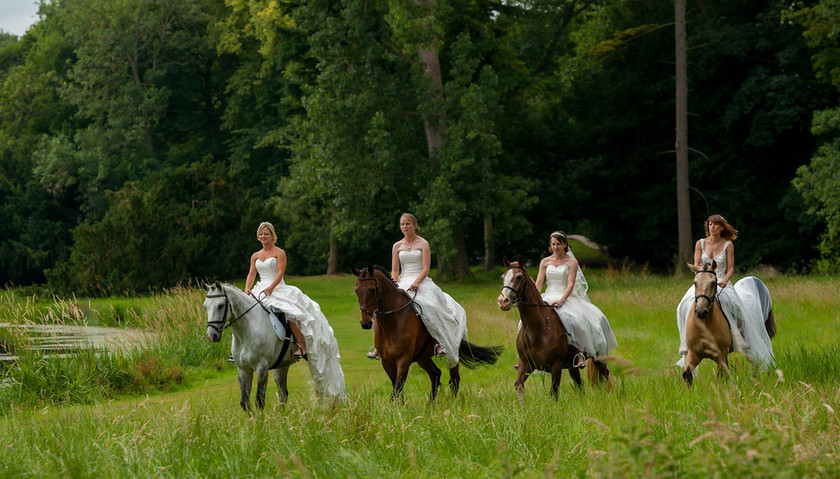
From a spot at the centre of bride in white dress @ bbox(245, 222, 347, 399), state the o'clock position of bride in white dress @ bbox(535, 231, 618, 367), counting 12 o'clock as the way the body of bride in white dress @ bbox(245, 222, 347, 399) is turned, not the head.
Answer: bride in white dress @ bbox(535, 231, 618, 367) is roughly at 8 o'clock from bride in white dress @ bbox(245, 222, 347, 399).

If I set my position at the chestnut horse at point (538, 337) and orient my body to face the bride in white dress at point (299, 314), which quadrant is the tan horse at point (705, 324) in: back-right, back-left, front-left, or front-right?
back-right

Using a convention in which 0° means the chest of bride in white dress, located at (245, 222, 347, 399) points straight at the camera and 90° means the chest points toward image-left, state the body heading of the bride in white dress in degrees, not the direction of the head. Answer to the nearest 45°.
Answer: approximately 45°

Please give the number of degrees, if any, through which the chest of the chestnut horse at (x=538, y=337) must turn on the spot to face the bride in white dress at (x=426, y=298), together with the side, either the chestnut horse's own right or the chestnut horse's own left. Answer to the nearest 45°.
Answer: approximately 90° to the chestnut horse's own right
